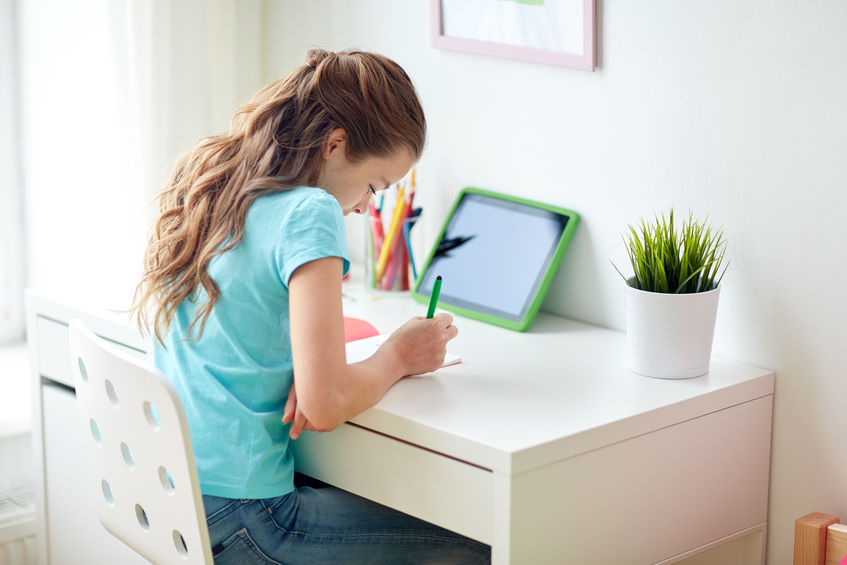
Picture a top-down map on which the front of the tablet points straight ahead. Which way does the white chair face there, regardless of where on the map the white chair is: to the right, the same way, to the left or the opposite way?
the opposite way

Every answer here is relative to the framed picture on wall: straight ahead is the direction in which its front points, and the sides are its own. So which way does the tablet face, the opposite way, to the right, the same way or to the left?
the same way

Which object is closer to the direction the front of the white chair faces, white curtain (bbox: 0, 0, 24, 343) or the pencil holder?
the pencil holder

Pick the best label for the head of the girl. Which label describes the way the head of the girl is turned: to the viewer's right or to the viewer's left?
to the viewer's right

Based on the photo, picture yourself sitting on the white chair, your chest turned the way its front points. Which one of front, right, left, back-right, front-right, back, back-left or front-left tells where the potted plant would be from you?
front-right

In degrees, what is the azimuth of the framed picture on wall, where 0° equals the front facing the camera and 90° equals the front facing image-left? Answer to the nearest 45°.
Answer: approximately 45°

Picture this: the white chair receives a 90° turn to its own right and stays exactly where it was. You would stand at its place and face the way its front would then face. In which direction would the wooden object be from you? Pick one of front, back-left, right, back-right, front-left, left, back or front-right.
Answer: front-left

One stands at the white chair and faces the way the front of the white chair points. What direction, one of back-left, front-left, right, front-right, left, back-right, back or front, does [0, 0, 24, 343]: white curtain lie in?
front-left

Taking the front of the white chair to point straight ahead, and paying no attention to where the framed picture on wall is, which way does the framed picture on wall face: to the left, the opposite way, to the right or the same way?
the opposite way

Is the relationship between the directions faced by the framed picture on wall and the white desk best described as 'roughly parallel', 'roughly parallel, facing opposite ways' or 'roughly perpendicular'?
roughly parallel

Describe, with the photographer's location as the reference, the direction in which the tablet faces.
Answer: facing the viewer and to the left of the viewer

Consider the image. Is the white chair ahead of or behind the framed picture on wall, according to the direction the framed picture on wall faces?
ahead

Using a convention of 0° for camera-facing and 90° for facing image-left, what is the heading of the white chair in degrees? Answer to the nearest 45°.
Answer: approximately 225°

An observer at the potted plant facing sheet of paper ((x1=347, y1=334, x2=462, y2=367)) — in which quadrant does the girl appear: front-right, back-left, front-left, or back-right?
front-left

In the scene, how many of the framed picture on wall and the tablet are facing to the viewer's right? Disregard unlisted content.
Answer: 0
